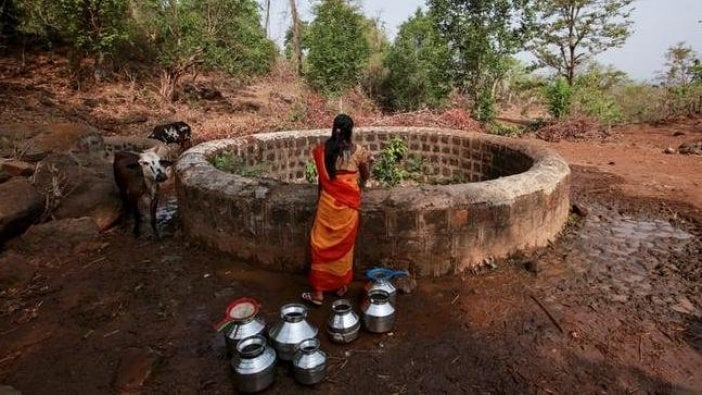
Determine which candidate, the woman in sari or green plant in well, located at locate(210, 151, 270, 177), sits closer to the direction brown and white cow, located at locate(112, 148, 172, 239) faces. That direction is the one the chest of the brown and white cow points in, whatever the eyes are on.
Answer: the woman in sari

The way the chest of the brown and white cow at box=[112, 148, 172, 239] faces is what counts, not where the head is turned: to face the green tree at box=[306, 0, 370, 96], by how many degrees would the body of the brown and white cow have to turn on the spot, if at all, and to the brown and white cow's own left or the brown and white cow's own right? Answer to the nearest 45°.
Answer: approximately 90° to the brown and white cow's own left

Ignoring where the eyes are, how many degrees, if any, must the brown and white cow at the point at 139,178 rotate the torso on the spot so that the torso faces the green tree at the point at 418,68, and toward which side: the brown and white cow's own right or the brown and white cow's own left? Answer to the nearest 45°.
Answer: approximately 90° to the brown and white cow's own left

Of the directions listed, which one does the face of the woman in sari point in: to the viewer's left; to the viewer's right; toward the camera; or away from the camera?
away from the camera

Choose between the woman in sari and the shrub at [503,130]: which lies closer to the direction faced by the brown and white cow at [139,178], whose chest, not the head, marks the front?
the woman in sari

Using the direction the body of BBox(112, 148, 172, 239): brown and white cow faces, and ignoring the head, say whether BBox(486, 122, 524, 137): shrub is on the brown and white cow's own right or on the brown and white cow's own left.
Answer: on the brown and white cow's own left

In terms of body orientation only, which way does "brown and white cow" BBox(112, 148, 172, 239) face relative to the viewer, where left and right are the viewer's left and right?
facing the viewer and to the right of the viewer

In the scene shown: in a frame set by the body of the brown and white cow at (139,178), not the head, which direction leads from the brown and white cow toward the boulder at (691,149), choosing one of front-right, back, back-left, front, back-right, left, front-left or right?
front-left

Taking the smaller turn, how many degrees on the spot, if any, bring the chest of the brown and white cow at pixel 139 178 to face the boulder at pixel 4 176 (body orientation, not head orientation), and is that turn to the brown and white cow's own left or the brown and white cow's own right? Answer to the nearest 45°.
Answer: approximately 135° to the brown and white cow's own right

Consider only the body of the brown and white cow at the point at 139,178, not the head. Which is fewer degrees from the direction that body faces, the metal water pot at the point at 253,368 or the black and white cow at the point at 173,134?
the metal water pot

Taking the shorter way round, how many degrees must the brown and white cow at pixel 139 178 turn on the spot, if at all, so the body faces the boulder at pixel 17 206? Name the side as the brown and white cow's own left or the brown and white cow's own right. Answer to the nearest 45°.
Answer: approximately 135° to the brown and white cow's own right
